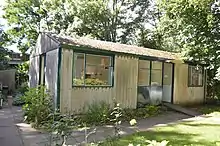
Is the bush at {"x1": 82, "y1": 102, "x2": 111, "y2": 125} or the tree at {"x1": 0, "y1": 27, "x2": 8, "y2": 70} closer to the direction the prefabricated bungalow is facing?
the bush

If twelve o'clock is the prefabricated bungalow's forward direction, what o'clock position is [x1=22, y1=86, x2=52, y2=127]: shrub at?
The shrub is roughly at 3 o'clock from the prefabricated bungalow.

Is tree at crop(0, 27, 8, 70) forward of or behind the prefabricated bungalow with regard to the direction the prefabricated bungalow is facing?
behind

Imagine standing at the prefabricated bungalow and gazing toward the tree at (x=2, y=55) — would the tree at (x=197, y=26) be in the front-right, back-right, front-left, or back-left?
back-right

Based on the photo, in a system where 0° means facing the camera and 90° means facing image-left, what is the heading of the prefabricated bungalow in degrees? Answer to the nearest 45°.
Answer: approximately 315°

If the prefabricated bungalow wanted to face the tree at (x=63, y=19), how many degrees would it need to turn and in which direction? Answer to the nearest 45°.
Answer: approximately 135° to its left

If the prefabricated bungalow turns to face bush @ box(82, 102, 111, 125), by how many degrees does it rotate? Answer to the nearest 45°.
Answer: approximately 45° to its right

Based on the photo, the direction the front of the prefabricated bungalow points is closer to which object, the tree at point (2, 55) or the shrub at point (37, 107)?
the shrub
